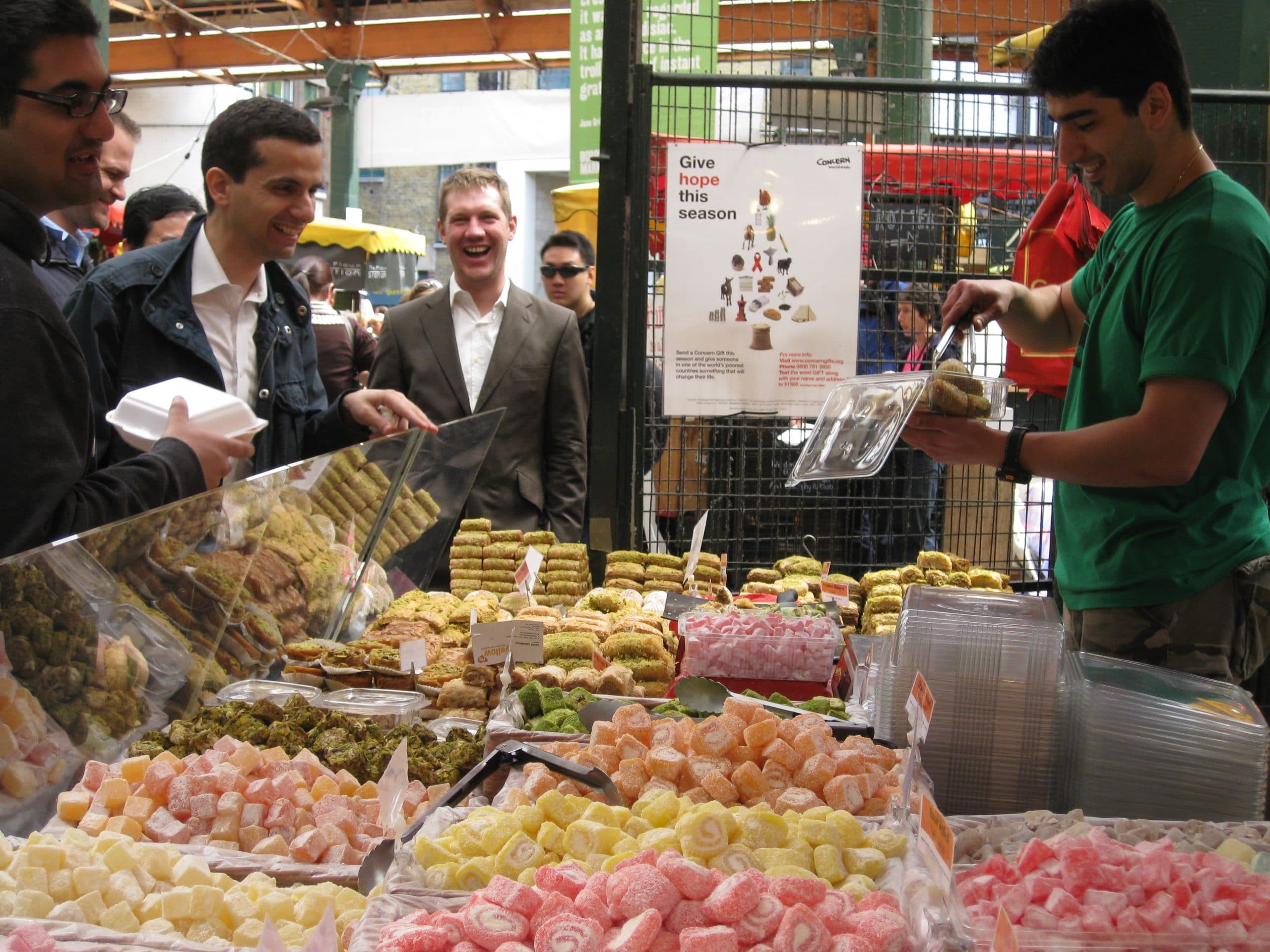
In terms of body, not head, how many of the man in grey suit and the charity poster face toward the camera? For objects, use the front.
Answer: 2

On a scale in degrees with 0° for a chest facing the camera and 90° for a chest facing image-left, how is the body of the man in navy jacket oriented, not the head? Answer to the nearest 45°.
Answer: approximately 315°

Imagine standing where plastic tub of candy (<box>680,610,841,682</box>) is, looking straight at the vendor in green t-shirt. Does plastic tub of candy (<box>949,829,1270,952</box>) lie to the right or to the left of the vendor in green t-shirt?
right

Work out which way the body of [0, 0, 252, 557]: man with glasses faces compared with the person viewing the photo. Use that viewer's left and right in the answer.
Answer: facing to the right of the viewer

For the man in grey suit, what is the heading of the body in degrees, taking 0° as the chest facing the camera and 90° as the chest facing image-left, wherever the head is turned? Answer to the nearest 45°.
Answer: approximately 0°

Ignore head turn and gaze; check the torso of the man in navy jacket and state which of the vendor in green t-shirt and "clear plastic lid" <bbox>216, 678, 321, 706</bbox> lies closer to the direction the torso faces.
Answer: the vendor in green t-shirt

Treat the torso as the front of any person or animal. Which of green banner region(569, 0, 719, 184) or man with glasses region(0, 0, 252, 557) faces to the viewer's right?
the man with glasses
